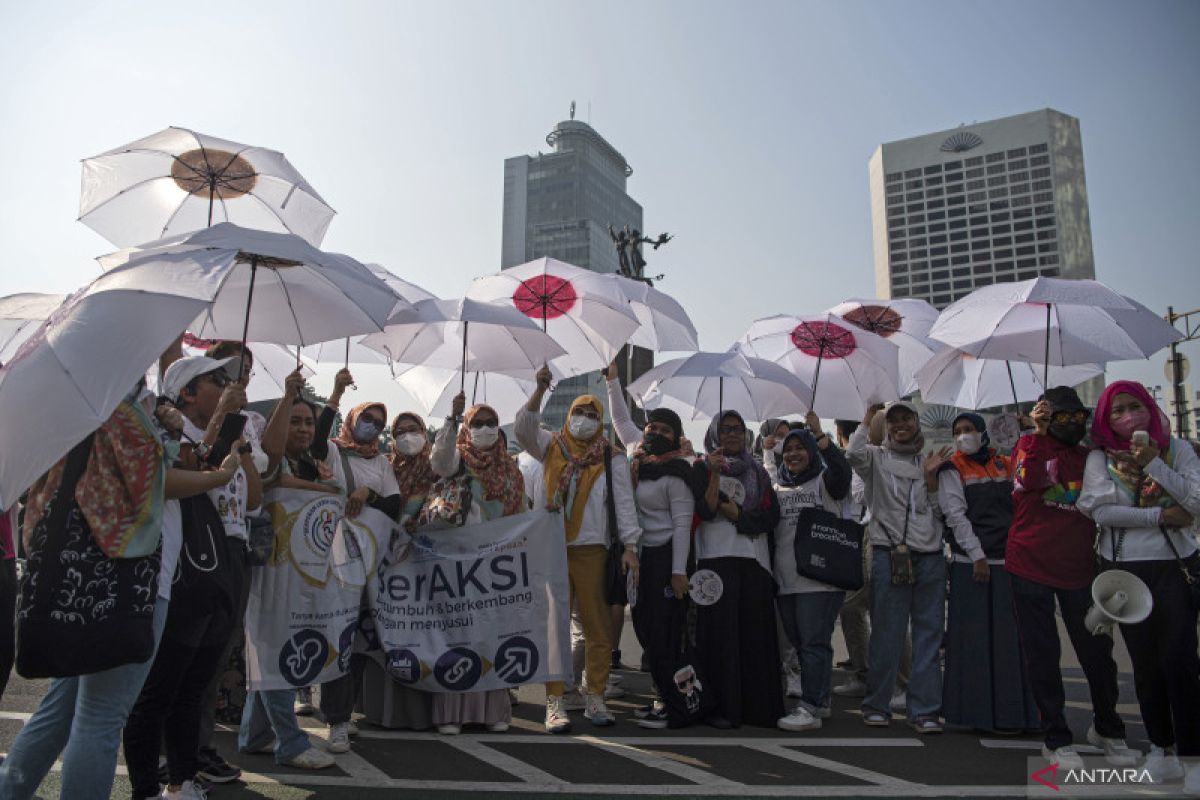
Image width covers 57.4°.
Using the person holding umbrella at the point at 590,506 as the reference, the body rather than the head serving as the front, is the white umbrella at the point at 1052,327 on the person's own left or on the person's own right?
on the person's own left

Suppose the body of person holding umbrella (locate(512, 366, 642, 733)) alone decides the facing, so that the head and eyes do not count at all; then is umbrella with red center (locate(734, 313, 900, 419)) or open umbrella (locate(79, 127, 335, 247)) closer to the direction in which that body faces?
the open umbrella

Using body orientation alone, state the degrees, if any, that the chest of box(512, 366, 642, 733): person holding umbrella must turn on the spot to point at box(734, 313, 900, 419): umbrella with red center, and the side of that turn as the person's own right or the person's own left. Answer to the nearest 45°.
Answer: approximately 135° to the person's own left

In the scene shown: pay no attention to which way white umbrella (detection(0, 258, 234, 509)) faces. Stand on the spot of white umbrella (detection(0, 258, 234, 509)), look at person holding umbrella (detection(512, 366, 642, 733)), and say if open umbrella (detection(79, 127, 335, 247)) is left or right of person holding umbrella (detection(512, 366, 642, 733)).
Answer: left

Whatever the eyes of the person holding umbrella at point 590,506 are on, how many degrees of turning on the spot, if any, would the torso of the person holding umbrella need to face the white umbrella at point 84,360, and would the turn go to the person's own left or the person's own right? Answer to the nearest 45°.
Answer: approximately 45° to the person's own right

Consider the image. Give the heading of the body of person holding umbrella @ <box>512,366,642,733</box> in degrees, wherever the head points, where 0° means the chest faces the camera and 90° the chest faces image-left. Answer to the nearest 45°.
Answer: approximately 0°

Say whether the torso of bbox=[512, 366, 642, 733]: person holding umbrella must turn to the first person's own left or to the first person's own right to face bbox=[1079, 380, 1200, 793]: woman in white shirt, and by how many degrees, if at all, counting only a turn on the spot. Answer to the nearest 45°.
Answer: approximately 45° to the first person's own left

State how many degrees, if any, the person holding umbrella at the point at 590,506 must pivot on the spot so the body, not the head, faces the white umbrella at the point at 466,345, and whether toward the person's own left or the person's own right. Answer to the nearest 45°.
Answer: approximately 135° to the person's own right

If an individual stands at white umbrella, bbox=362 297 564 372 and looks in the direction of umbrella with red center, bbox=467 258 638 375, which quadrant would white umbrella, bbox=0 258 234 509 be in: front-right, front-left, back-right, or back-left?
back-right
